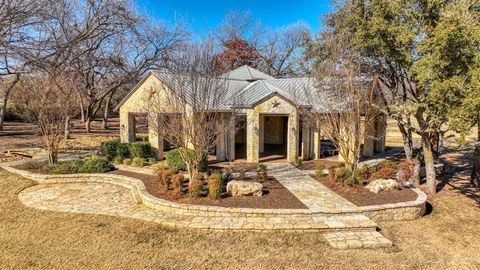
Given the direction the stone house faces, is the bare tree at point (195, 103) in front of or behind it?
in front

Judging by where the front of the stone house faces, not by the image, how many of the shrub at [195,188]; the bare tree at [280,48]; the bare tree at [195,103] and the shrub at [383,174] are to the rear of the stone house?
1

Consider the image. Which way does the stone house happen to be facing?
toward the camera

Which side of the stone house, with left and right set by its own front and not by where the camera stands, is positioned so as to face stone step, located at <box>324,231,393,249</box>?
front

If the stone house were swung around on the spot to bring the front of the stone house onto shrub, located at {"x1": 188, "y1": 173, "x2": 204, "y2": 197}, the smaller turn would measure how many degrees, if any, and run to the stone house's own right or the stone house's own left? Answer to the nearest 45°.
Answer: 0° — it already faces it

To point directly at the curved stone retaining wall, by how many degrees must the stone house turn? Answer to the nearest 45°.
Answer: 0° — it already faces it

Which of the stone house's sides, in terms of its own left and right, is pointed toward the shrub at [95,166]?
right

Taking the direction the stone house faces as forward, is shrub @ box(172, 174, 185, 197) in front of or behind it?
in front

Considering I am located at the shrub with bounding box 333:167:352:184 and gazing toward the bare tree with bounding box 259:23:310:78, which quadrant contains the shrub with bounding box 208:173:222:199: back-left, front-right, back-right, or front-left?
back-left

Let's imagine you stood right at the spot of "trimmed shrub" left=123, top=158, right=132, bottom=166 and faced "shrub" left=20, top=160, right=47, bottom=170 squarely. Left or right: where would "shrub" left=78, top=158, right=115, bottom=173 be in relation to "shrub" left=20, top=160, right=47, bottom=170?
left

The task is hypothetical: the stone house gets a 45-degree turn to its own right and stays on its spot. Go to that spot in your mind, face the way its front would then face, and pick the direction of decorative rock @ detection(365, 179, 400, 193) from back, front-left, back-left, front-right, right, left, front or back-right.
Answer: left

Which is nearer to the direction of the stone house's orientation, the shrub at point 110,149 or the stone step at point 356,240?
the stone step

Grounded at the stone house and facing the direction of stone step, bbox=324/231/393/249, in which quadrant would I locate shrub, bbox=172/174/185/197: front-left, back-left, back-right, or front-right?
front-right

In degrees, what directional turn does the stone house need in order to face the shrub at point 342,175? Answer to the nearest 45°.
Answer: approximately 45° to its left

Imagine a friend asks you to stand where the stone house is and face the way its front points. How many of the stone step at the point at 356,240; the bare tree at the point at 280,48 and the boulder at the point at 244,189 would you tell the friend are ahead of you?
2

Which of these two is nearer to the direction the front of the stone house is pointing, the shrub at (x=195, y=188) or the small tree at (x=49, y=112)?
the shrub

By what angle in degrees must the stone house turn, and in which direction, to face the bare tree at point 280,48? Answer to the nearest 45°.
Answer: approximately 180°
